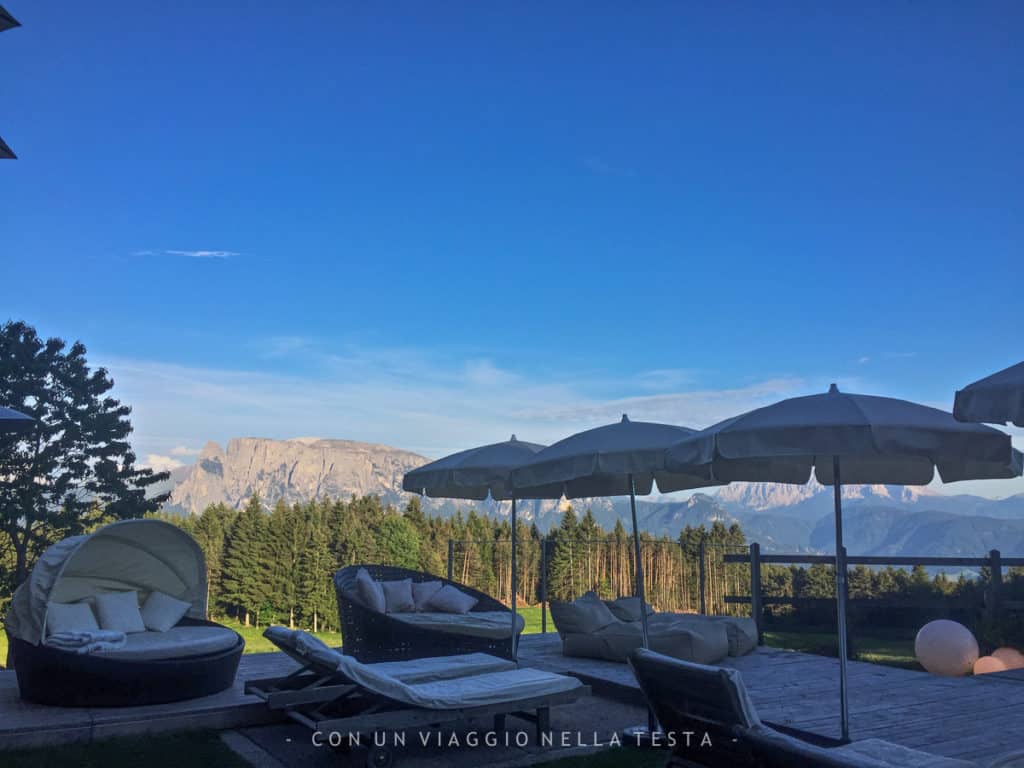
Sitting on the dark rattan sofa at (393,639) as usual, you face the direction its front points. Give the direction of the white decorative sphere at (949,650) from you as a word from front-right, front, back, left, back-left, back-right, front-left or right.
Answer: front-left

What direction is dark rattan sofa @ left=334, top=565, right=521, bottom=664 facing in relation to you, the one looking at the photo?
facing the viewer and to the right of the viewer

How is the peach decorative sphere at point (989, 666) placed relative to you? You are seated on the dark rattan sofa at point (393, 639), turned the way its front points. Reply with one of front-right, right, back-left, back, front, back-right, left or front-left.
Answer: front-left

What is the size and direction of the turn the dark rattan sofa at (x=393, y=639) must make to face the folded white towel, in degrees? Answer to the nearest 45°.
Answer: approximately 90° to its right

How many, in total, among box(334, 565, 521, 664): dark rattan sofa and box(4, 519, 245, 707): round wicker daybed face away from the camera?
0

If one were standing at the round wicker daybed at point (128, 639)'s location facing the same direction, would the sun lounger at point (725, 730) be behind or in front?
in front

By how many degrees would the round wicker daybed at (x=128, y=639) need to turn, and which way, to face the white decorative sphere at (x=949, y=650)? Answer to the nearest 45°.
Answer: approximately 45° to its left

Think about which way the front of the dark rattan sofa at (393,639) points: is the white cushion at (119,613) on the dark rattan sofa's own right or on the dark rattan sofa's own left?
on the dark rattan sofa's own right

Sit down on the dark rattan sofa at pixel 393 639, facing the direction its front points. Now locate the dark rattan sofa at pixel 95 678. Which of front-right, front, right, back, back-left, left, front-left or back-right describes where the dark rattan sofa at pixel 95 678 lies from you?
right

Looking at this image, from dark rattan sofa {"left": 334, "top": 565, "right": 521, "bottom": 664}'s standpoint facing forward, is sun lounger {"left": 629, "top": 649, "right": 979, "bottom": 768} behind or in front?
in front

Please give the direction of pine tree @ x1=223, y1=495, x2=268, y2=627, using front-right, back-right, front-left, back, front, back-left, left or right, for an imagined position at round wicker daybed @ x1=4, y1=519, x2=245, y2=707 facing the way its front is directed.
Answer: back-left

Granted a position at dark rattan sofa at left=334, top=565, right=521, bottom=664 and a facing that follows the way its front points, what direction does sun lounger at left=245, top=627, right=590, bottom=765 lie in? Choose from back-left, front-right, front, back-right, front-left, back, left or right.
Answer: front-right

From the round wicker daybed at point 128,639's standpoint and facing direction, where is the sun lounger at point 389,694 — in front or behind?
in front

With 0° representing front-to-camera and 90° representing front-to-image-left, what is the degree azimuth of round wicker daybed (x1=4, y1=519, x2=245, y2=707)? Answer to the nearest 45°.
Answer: approximately 315°
